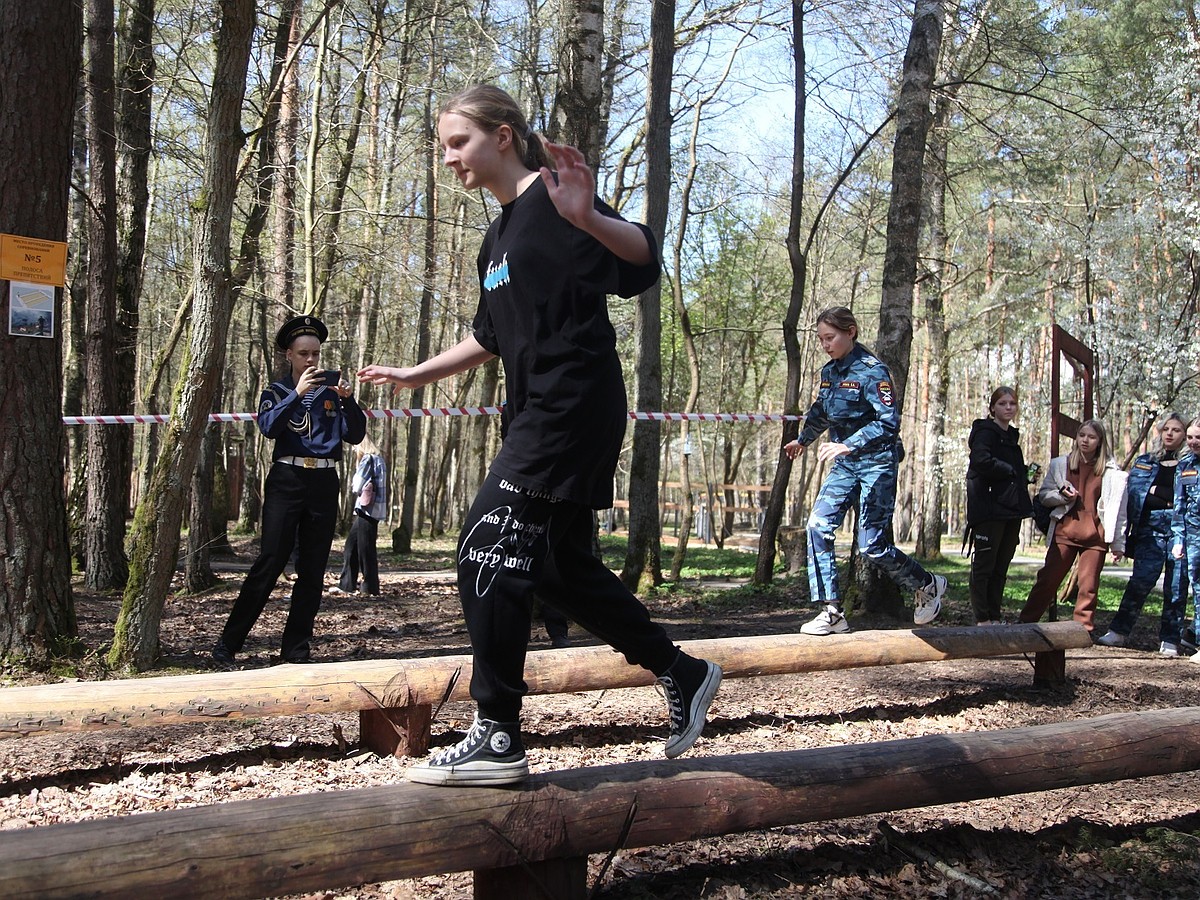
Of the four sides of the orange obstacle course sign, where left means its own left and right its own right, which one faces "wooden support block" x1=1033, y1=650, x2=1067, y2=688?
left

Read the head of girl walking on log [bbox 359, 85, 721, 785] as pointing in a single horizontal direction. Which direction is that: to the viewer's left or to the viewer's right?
to the viewer's left

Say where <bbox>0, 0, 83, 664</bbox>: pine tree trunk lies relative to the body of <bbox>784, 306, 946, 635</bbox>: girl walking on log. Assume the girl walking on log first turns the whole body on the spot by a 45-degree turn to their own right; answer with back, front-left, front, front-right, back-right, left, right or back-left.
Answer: front

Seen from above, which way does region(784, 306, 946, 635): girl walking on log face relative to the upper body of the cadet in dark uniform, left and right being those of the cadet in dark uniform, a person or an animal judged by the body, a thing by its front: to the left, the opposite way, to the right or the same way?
to the right

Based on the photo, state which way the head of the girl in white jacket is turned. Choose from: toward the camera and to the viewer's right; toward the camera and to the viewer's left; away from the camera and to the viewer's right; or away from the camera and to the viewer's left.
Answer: toward the camera and to the viewer's left

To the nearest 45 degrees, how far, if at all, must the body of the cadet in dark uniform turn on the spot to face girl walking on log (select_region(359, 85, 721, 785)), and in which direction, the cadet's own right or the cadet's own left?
0° — they already face them

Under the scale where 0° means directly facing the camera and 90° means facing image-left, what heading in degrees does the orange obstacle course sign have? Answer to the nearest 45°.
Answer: approximately 0°

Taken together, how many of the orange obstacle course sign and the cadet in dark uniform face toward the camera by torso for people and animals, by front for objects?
2

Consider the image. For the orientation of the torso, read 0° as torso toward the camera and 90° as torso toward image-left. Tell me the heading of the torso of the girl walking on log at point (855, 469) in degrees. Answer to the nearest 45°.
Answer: approximately 45°

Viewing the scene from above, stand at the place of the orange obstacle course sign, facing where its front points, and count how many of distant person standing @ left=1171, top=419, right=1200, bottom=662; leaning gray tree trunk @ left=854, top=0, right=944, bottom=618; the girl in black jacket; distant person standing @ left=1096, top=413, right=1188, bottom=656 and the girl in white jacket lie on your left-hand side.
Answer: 5

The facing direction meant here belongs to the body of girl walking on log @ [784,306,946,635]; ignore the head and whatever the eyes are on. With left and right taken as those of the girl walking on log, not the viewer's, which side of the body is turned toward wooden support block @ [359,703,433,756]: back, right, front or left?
front

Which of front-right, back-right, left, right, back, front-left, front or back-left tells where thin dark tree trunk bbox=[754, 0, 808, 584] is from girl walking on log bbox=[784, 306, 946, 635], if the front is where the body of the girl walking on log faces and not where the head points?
back-right

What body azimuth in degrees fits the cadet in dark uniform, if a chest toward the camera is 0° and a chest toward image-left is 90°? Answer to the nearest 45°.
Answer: approximately 0°

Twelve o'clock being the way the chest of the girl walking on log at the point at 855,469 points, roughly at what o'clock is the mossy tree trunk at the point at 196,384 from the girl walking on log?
The mossy tree trunk is roughly at 1 o'clock from the girl walking on log.
